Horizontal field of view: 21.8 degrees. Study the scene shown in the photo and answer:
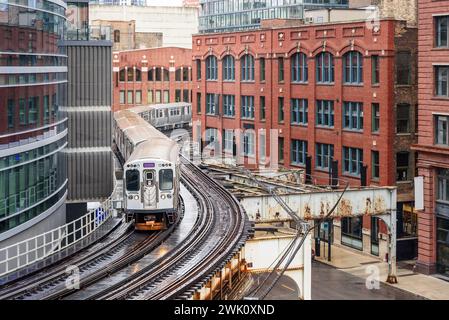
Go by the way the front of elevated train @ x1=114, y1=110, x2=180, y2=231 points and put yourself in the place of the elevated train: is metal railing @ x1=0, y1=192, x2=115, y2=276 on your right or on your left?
on your right

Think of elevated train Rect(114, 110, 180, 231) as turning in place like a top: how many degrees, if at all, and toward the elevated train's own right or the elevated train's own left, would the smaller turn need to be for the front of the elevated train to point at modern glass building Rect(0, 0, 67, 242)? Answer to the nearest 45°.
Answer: approximately 90° to the elevated train's own right

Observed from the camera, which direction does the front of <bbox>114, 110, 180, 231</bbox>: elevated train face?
facing the viewer
